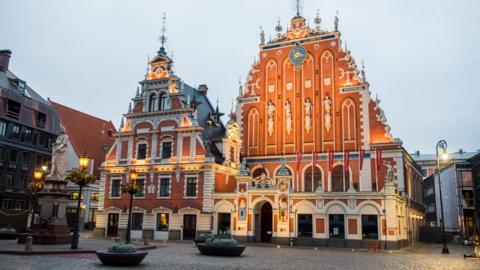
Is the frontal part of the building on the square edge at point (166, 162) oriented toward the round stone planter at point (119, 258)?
yes

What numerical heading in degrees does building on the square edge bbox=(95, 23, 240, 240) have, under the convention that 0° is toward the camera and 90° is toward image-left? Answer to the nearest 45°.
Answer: approximately 0°

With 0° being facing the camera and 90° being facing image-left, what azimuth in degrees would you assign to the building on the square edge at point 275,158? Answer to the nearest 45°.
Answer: approximately 0°

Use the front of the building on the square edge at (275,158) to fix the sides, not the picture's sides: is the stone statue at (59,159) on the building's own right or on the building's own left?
on the building's own right

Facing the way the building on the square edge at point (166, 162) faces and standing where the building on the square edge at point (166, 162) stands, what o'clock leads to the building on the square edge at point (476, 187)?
the building on the square edge at point (476, 187) is roughly at 9 o'clock from the building on the square edge at point (166, 162).
